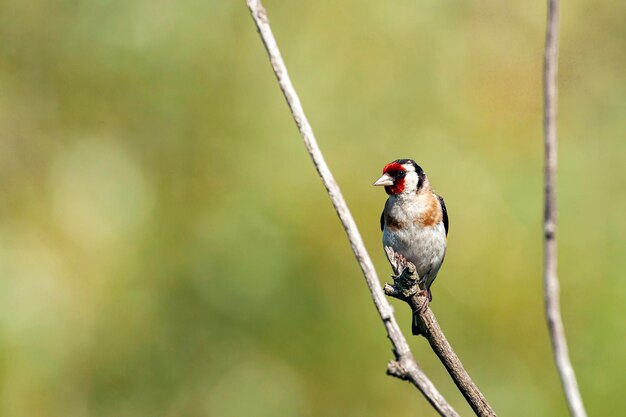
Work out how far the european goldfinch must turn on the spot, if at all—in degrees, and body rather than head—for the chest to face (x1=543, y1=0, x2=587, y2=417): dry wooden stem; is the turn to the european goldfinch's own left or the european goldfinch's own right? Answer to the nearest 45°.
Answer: approximately 45° to the european goldfinch's own left

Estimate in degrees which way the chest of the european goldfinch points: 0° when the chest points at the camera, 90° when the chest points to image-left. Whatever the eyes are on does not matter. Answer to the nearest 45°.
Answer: approximately 45°
